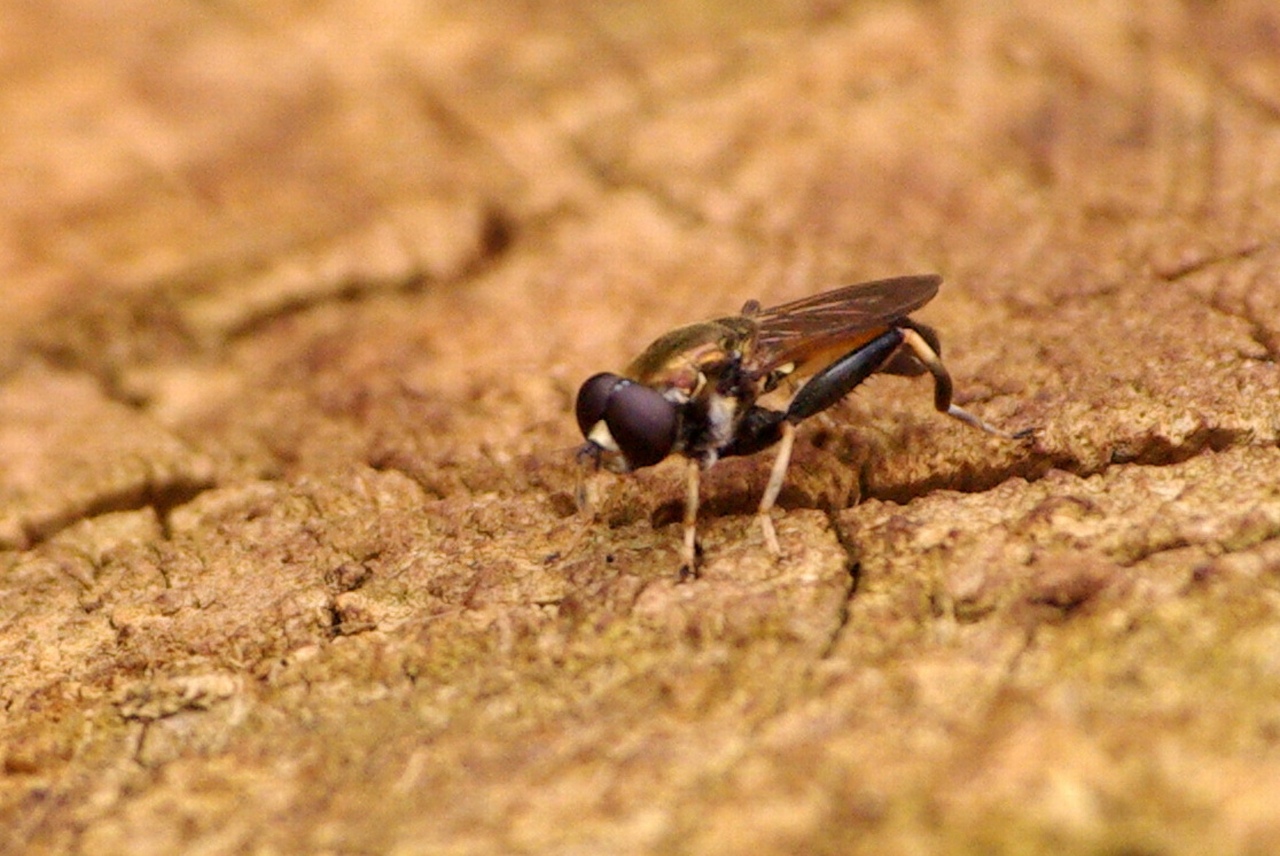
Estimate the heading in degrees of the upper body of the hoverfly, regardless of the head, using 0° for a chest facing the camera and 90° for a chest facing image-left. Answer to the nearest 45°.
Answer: approximately 45°
